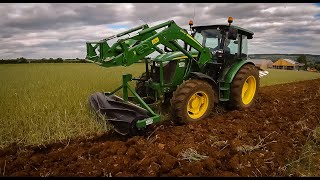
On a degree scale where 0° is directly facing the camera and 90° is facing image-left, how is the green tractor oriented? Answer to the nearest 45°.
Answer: approximately 45°
